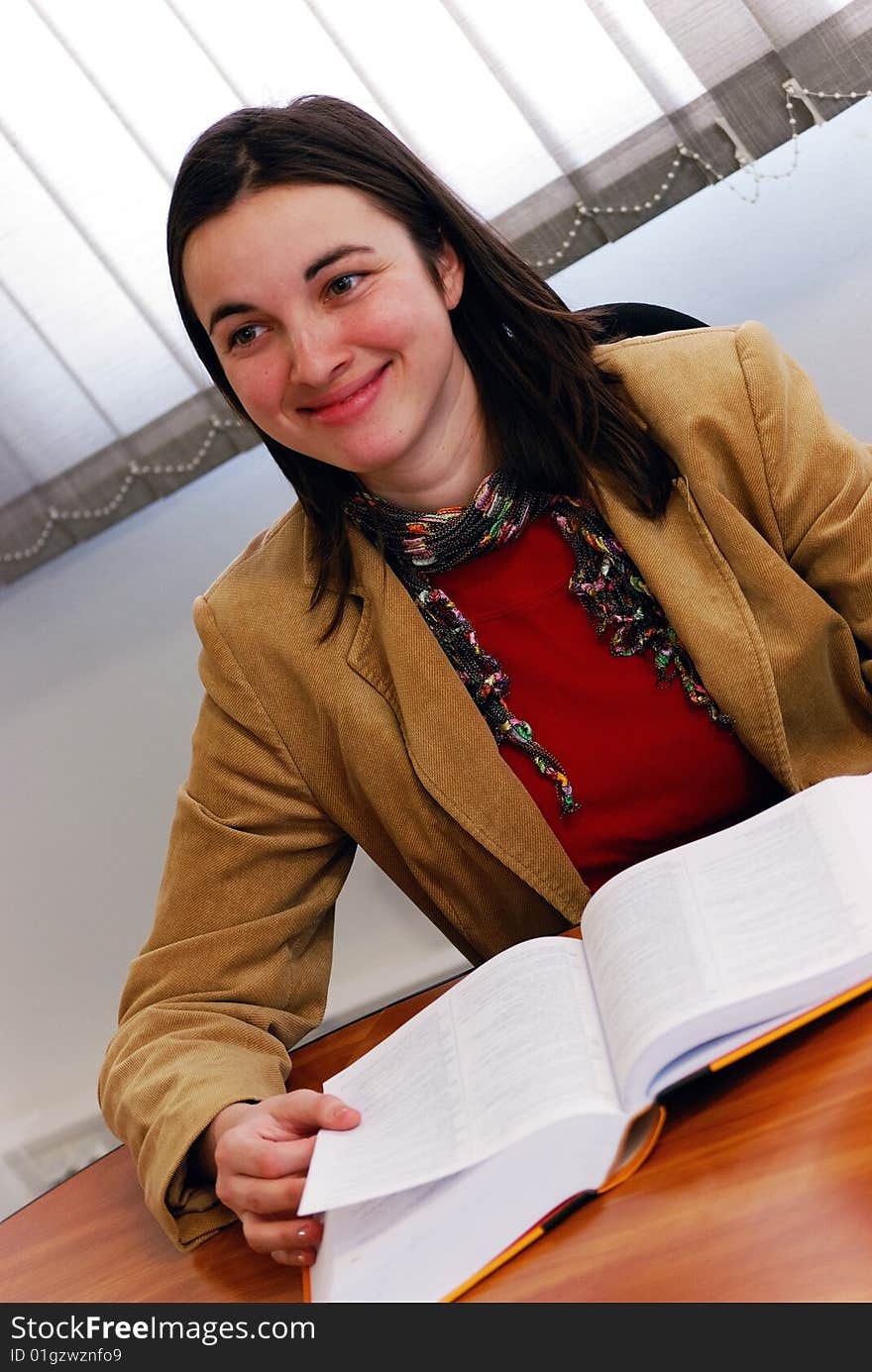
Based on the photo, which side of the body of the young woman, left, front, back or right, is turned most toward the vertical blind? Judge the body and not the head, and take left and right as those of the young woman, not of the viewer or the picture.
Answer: back

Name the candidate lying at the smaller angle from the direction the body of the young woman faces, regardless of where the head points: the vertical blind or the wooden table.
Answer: the wooden table

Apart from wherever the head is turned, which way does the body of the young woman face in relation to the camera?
toward the camera

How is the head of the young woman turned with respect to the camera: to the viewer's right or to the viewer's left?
to the viewer's left

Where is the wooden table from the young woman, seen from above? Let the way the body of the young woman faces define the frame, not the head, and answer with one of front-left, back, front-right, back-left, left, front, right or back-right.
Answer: front
